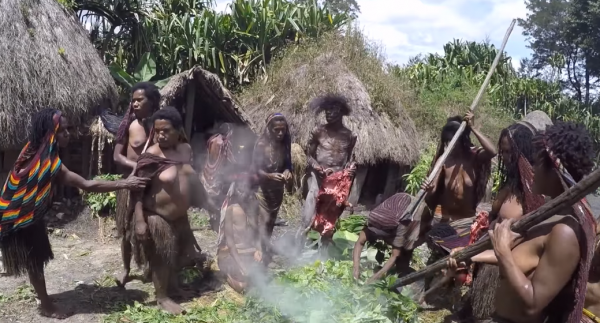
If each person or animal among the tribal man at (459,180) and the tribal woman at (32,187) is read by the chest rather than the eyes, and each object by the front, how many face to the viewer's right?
1

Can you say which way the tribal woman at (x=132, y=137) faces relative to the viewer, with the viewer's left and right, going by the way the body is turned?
facing the viewer and to the left of the viewer

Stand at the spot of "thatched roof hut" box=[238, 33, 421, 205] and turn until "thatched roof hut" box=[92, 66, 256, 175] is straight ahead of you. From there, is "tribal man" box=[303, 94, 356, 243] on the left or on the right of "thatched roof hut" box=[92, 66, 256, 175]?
left

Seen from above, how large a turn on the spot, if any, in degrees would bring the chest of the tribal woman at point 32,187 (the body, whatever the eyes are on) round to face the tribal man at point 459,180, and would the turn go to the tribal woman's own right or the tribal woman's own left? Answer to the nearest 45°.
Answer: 0° — they already face them

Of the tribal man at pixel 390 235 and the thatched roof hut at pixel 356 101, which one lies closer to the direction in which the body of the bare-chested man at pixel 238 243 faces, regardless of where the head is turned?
the tribal man

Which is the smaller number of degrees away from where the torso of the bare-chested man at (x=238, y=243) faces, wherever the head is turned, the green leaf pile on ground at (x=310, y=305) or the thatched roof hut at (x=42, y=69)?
the green leaf pile on ground

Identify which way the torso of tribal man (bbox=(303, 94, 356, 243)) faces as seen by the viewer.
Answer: toward the camera

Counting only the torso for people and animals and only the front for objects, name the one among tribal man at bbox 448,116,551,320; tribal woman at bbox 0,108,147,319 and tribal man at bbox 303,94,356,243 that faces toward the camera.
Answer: tribal man at bbox 303,94,356,243

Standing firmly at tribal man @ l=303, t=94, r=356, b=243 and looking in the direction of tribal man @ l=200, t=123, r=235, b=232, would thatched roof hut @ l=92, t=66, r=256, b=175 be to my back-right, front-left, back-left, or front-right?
front-right

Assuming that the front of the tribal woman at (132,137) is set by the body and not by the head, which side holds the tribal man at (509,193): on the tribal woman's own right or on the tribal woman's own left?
on the tribal woman's own left

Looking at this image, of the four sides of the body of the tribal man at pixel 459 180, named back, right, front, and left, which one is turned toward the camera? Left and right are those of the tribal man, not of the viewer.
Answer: front

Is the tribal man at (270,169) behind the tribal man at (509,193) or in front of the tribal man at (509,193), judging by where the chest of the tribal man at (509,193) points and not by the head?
in front

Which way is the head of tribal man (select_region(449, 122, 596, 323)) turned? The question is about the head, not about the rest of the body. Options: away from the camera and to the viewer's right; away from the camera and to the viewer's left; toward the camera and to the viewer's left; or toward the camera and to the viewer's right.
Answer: away from the camera and to the viewer's left

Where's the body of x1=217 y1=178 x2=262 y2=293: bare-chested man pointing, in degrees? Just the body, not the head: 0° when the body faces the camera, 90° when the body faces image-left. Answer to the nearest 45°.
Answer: approximately 315°

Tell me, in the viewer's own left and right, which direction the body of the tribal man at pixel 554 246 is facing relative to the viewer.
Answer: facing to the left of the viewer

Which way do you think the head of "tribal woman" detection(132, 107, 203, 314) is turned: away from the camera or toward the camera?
toward the camera

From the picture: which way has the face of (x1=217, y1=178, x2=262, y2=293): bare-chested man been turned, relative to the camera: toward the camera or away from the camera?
toward the camera

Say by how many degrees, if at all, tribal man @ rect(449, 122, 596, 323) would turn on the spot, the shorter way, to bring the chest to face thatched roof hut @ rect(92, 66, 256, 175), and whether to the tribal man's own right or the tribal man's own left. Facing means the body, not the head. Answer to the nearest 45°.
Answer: approximately 45° to the tribal man's own right

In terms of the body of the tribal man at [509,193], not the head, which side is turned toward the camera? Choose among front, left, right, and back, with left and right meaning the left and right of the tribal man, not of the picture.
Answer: left

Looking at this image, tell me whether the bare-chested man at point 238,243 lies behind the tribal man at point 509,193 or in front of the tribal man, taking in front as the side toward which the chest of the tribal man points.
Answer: in front

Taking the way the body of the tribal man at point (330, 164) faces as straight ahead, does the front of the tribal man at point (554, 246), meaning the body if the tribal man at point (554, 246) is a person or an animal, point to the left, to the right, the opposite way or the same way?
to the right
